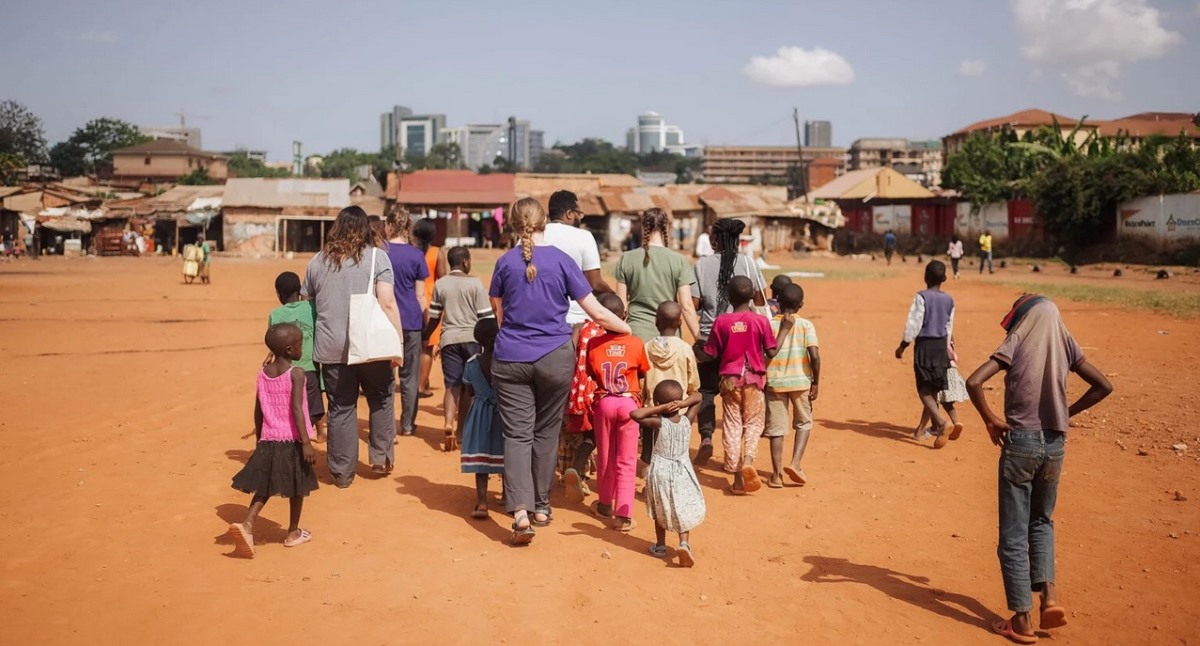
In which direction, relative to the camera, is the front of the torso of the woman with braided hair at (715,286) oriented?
away from the camera

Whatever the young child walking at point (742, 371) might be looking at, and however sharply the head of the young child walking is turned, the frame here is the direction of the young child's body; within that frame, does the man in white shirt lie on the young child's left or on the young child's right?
on the young child's left

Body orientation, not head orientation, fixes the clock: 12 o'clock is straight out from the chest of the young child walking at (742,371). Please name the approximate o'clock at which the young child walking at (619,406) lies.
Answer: the young child walking at (619,406) is roughly at 7 o'clock from the young child walking at (742,371).

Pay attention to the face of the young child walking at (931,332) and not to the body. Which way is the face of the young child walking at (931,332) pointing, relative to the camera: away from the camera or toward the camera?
away from the camera

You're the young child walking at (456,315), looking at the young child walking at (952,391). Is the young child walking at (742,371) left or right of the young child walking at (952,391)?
right

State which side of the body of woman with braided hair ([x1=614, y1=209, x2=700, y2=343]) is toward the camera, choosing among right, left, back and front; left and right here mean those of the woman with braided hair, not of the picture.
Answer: back

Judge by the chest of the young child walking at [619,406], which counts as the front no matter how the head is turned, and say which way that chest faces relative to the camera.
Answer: away from the camera

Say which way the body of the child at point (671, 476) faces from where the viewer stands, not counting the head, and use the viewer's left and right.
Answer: facing away from the viewer

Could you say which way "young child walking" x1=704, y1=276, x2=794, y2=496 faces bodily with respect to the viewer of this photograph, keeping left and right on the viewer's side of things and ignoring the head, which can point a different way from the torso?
facing away from the viewer

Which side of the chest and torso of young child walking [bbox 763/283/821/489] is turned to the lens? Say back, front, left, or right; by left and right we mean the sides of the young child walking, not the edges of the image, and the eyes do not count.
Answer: back
